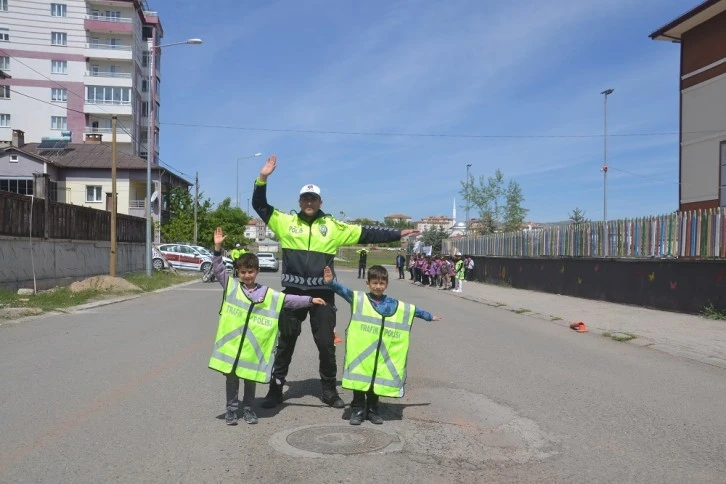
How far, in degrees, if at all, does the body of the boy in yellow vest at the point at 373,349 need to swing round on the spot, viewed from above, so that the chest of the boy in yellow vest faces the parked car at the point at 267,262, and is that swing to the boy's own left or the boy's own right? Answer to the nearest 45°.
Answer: approximately 180°

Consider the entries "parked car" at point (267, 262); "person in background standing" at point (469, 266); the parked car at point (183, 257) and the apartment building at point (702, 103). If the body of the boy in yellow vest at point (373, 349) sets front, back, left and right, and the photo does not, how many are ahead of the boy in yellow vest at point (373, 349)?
0

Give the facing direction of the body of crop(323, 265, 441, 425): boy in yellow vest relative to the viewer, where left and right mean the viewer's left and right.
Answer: facing the viewer

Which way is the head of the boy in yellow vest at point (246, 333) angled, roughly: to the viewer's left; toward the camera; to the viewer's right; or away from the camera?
toward the camera

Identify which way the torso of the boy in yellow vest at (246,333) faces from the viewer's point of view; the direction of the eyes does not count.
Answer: toward the camera

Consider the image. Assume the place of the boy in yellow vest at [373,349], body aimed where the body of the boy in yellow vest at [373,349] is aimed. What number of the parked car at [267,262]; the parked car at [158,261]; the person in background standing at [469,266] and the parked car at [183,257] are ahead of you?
0

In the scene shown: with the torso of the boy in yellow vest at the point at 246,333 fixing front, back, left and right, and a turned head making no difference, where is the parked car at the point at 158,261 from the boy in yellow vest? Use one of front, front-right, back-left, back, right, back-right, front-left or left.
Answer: back

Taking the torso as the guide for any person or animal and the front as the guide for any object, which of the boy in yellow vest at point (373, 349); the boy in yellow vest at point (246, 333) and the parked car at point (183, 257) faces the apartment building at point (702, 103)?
the parked car

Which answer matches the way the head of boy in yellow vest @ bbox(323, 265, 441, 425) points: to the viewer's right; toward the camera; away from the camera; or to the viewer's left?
toward the camera

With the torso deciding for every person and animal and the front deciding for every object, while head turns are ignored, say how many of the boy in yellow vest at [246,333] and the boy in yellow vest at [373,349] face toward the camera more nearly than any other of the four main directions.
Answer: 2

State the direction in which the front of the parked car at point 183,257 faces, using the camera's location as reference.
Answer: facing the viewer and to the right of the viewer
